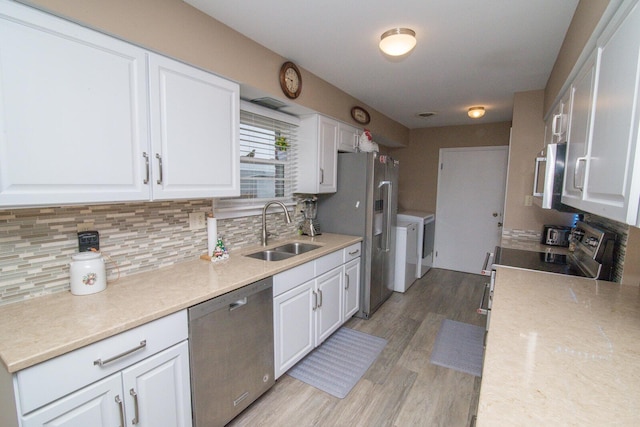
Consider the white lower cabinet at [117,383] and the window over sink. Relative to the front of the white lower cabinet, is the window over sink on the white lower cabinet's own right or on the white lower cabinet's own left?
on the white lower cabinet's own left

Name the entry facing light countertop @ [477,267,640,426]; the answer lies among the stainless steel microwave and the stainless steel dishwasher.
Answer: the stainless steel dishwasher

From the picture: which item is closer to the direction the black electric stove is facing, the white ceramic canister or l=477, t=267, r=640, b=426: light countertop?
the white ceramic canister

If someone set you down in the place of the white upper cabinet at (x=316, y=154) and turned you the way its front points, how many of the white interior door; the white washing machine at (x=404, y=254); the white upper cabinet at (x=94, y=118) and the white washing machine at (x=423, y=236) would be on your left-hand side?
3

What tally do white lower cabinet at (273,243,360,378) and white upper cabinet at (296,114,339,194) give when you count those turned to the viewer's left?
0

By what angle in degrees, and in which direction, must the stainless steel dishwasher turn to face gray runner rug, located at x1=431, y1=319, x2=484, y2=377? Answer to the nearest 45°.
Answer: approximately 45° to its left

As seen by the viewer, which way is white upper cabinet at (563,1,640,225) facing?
to the viewer's left

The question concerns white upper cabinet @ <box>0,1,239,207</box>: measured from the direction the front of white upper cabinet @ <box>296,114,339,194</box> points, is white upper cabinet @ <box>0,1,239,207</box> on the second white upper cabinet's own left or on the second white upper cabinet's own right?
on the second white upper cabinet's own right

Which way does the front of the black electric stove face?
to the viewer's left

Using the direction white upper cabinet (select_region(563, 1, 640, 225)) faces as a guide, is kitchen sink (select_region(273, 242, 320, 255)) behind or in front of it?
in front

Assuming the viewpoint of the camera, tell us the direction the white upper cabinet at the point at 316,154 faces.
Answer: facing the viewer and to the right of the viewer

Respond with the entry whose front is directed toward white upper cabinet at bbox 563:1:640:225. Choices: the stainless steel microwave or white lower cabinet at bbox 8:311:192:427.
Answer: the white lower cabinet

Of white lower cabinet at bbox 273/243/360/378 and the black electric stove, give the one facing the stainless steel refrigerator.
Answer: the black electric stove

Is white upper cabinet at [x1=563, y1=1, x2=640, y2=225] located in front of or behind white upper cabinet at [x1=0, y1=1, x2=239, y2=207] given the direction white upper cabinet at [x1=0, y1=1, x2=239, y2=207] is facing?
in front

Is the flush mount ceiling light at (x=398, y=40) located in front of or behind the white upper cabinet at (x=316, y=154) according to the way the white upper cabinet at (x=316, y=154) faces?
in front

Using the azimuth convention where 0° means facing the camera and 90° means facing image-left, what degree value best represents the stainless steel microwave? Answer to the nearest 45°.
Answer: approximately 90°

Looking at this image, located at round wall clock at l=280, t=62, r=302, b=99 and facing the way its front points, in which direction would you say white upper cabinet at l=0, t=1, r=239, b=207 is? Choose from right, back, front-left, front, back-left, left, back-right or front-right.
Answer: right
